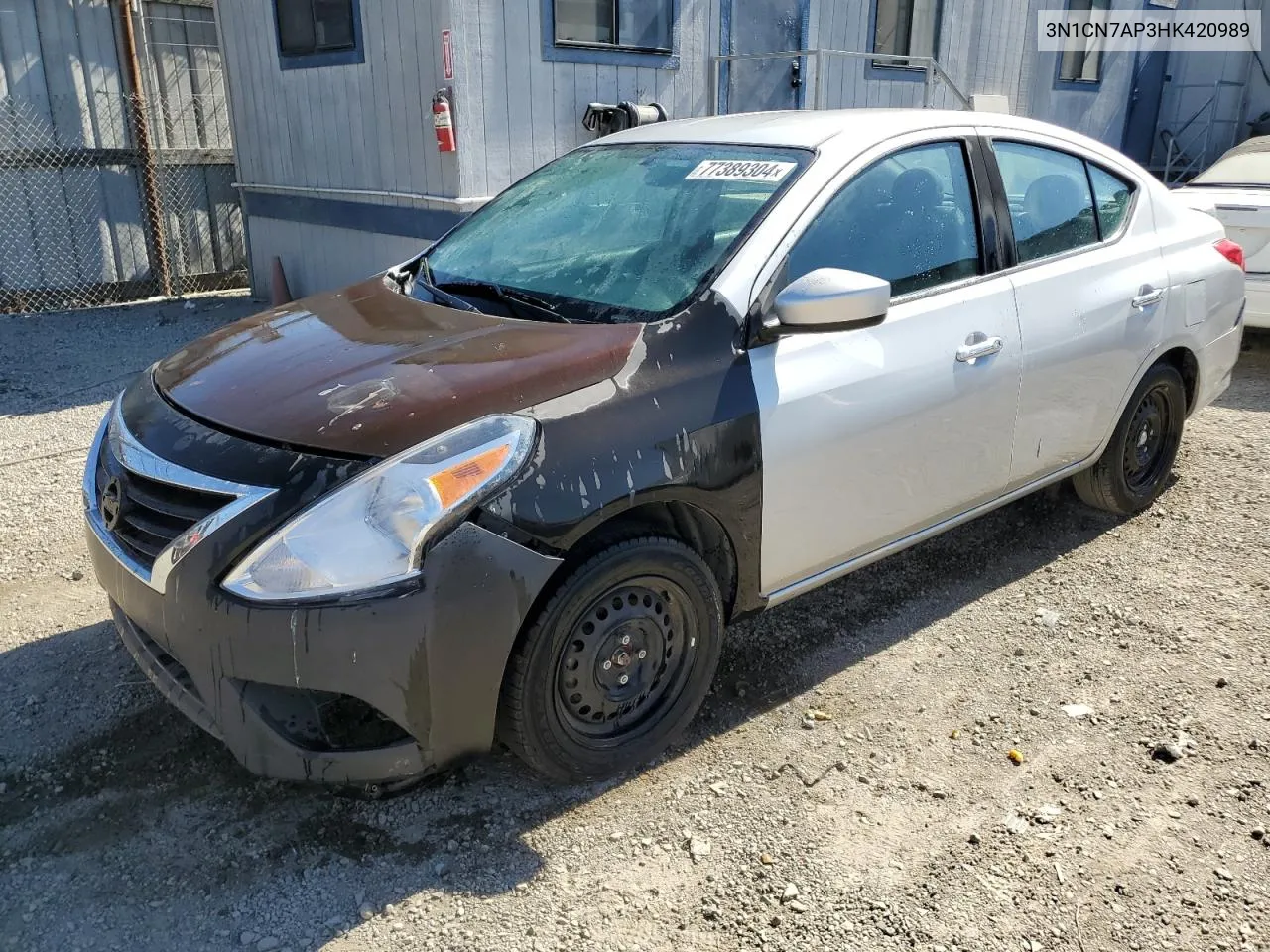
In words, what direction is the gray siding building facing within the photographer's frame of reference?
facing the viewer and to the right of the viewer

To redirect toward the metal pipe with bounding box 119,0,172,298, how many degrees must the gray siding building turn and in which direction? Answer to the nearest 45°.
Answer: approximately 135° to its right

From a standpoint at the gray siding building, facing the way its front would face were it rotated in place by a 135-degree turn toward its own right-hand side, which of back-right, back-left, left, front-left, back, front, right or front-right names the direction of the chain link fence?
front

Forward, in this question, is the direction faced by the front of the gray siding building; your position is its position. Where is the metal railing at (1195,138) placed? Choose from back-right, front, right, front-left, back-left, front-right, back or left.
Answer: left

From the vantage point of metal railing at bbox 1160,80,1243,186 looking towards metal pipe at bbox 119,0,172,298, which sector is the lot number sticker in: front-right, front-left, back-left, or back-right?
front-left

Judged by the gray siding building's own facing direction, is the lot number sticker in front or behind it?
in front

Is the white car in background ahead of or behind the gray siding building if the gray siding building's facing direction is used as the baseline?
ahead
